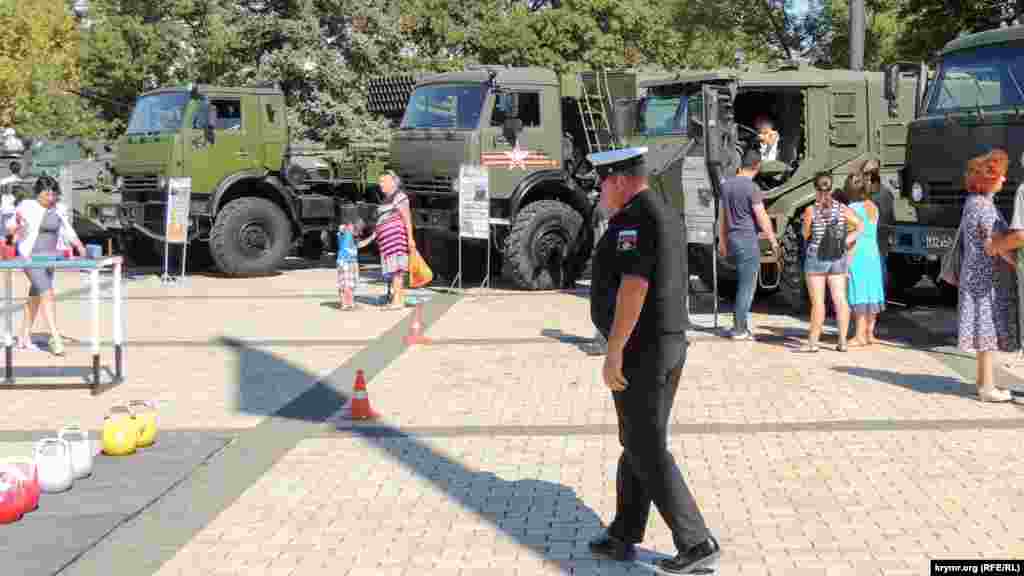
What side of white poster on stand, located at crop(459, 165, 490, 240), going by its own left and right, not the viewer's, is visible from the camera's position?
front

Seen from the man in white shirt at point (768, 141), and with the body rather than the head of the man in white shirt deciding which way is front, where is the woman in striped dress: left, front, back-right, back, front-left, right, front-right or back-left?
front-right

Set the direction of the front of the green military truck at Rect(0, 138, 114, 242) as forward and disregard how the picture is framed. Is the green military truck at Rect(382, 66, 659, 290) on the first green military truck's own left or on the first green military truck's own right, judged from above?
on the first green military truck's own left

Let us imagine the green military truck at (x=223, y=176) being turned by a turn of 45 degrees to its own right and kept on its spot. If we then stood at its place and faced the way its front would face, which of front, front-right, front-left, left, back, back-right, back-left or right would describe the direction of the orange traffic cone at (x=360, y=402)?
left

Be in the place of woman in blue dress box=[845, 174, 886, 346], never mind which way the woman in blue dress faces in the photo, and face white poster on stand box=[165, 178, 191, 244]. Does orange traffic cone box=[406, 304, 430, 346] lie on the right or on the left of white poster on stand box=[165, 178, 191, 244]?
left

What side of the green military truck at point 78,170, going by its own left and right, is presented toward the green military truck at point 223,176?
left

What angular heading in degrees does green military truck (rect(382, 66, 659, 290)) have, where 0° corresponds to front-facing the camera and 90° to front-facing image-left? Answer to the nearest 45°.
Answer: approximately 45°

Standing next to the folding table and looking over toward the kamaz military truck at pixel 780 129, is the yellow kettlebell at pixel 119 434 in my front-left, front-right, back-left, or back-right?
back-right

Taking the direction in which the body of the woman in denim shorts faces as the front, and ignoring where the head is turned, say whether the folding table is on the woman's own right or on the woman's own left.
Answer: on the woman's own left

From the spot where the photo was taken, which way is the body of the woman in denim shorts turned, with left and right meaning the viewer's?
facing away from the viewer

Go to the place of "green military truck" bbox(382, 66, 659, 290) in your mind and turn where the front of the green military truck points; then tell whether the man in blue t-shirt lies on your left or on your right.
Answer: on your left

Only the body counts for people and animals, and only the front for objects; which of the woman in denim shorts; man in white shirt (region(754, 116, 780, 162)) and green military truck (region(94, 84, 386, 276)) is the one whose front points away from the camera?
the woman in denim shorts

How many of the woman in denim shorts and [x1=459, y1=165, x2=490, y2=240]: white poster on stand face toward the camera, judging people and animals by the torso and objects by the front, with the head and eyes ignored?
1

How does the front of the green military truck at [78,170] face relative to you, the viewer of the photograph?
facing the viewer and to the left of the viewer

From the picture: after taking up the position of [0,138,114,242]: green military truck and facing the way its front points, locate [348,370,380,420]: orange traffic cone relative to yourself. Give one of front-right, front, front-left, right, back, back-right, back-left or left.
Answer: front-left

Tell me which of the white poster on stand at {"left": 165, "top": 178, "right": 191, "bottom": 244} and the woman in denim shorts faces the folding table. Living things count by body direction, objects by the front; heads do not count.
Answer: the white poster on stand

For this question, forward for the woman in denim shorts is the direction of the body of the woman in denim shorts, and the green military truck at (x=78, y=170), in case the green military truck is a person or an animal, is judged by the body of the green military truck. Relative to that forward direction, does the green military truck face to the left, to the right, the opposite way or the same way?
the opposite way
